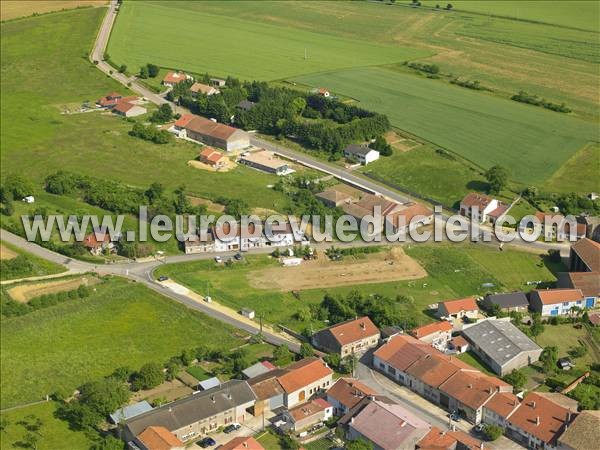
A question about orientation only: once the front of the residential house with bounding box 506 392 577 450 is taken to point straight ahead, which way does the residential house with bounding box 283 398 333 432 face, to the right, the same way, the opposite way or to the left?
to the left

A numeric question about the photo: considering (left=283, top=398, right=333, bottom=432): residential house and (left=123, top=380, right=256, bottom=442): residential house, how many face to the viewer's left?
0

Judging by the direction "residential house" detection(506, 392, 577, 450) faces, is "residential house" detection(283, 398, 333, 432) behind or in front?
in front

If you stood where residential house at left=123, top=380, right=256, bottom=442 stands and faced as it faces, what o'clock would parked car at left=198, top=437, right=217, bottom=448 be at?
The parked car is roughly at 12 o'clock from the residential house.

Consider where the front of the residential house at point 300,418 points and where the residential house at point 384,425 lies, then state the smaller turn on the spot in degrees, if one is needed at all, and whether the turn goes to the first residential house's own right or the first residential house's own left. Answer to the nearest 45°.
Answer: approximately 45° to the first residential house's own left

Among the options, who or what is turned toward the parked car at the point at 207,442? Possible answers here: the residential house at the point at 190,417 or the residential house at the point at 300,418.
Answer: the residential house at the point at 190,417

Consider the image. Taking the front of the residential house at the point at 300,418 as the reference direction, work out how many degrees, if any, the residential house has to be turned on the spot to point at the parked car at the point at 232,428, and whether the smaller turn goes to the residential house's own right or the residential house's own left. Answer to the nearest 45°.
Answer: approximately 135° to the residential house's own right

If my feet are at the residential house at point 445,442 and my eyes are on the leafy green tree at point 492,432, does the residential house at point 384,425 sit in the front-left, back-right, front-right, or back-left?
back-left

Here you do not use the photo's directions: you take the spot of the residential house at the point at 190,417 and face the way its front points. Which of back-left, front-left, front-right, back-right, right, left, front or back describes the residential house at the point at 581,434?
front-left

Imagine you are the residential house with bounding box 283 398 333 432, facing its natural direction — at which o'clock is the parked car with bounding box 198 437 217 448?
The parked car is roughly at 4 o'clock from the residential house.

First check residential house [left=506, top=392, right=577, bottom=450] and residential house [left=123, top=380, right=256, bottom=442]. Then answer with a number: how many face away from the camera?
0

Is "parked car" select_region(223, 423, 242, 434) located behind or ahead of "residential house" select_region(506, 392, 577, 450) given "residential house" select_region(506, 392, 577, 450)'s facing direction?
ahead
